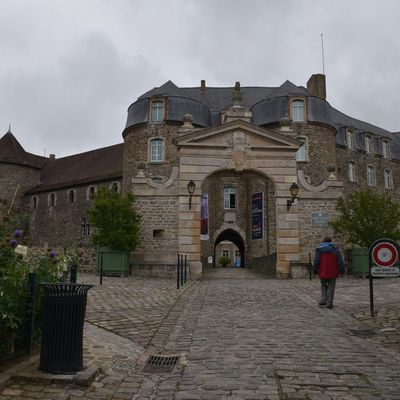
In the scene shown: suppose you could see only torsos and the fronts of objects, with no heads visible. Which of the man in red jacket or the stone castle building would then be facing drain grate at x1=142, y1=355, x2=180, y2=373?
the stone castle building

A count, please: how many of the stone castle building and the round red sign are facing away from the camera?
0

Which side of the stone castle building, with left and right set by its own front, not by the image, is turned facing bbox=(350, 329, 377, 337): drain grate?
front

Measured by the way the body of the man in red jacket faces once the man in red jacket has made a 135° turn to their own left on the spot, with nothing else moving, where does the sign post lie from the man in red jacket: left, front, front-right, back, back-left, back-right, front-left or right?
left

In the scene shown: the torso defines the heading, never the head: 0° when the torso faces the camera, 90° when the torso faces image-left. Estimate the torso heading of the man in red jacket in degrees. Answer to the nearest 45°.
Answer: approximately 180°

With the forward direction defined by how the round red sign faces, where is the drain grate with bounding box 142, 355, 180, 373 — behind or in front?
in front

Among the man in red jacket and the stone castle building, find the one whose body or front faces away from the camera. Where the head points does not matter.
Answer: the man in red jacket

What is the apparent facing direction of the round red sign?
toward the camera

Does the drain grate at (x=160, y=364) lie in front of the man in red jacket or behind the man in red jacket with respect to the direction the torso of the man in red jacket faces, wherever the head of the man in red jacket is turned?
behind

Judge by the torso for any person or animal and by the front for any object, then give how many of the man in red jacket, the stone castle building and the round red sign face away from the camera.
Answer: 1

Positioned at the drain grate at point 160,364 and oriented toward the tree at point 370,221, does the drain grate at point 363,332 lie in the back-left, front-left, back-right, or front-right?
front-right

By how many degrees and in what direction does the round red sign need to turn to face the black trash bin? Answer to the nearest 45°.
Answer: approximately 45° to its right

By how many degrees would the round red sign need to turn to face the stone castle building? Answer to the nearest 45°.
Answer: approximately 135° to its right

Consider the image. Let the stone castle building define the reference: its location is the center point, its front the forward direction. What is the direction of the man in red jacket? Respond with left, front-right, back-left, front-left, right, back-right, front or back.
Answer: front

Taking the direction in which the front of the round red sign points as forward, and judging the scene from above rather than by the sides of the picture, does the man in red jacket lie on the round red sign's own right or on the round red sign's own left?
on the round red sign's own right
